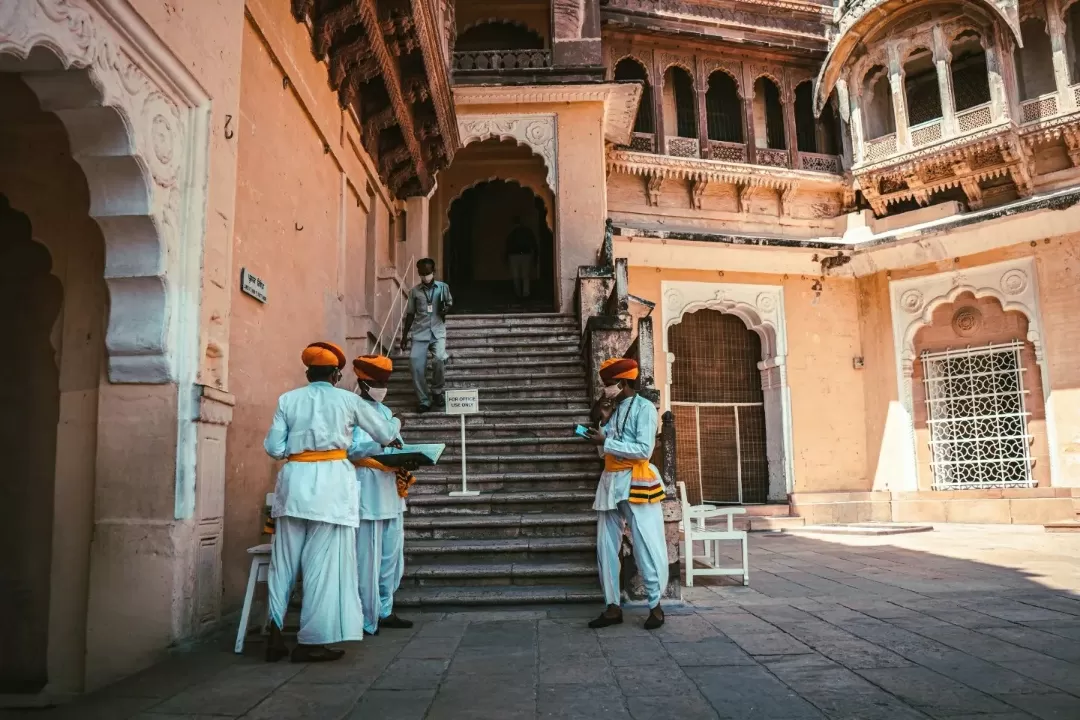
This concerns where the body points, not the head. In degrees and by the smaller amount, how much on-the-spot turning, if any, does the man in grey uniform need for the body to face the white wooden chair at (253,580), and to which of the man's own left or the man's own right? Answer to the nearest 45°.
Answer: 0° — they already face it

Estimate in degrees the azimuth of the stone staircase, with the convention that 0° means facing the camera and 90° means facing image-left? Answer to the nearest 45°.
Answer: approximately 0°

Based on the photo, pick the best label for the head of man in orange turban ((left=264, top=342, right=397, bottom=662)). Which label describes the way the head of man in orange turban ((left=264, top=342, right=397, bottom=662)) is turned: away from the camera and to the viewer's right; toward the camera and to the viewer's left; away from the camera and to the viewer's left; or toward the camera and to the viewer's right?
away from the camera and to the viewer's right

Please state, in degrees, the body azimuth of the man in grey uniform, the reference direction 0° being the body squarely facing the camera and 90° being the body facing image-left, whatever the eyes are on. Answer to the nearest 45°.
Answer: approximately 0°

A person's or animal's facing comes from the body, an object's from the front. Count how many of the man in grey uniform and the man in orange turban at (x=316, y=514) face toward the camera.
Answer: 1

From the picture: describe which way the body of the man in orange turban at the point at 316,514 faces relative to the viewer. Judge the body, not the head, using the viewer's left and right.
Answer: facing away from the viewer and to the right of the viewer

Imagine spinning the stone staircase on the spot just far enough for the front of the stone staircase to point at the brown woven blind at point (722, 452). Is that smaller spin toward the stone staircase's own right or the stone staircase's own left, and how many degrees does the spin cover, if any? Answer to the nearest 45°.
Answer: approximately 135° to the stone staircase's own left

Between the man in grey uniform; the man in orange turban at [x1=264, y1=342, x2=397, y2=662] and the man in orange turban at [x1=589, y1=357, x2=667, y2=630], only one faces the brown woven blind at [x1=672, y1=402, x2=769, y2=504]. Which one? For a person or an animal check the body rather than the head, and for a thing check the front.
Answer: the man in orange turban at [x1=264, y1=342, x2=397, y2=662]
